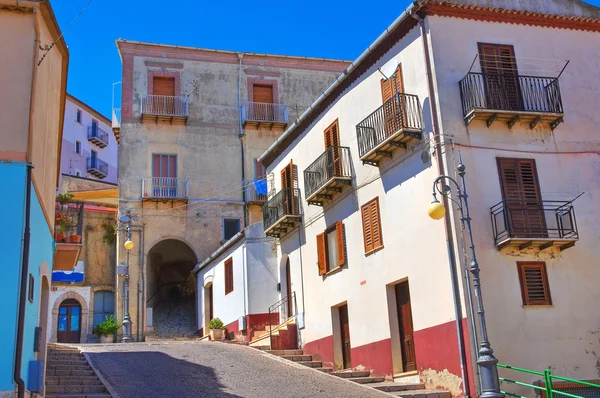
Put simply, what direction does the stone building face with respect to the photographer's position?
facing the viewer

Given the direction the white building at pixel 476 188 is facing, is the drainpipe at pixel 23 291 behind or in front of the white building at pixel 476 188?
in front

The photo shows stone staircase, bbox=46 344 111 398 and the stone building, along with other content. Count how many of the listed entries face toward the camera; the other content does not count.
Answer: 2

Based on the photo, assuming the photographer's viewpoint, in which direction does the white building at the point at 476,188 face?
facing the viewer and to the left of the viewer

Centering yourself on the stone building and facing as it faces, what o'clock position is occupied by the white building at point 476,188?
The white building is roughly at 11 o'clock from the stone building.

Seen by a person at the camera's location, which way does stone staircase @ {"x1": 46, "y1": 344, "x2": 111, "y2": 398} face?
facing the viewer

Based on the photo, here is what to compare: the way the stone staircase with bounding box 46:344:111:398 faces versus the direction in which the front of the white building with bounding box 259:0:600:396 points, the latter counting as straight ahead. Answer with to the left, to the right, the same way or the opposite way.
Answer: to the left

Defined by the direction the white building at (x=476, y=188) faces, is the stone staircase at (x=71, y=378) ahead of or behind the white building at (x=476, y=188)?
ahead

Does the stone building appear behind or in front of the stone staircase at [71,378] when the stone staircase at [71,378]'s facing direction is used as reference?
behind

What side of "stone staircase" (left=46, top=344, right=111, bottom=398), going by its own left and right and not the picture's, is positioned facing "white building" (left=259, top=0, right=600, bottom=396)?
left

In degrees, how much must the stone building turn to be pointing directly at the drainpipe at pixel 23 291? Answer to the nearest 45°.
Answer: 0° — it already faces it

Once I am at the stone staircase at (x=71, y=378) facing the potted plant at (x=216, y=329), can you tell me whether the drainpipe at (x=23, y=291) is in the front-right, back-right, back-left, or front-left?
back-right

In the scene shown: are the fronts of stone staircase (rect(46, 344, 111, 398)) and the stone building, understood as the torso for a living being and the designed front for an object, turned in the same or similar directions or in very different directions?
same or similar directions

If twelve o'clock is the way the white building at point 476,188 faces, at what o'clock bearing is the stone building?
The stone building is roughly at 3 o'clock from the white building.
